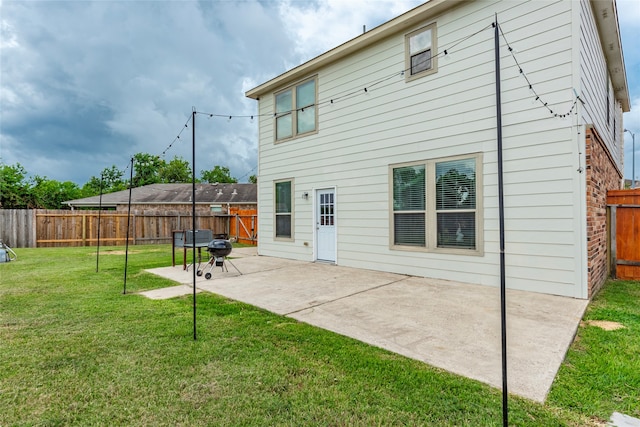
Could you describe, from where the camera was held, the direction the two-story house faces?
facing away from the viewer and to the right of the viewer

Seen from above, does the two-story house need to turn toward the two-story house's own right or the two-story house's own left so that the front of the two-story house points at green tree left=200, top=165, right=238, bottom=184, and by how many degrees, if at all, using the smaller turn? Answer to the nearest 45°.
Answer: approximately 90° to the two-story house's own left

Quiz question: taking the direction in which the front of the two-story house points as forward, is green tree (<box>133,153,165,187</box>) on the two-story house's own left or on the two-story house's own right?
on the two-story house's own left

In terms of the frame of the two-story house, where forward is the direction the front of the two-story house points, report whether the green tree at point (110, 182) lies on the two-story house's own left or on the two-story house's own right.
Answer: on the two-story house's own left

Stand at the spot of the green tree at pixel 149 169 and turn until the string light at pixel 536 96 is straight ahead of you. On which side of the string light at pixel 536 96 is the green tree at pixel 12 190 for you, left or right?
right

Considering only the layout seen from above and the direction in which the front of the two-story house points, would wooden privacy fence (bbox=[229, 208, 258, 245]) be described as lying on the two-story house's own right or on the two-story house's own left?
on the two-story house's own left

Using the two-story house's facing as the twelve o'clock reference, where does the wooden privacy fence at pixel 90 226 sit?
The wooden privacy fence is roughly at 8 o'clock from the two-story house.

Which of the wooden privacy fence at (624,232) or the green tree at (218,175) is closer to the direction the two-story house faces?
the wooden privacy fence

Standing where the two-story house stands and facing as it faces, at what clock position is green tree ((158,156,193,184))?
The green tree is roughly at 9 o'clock from the two-story house.
